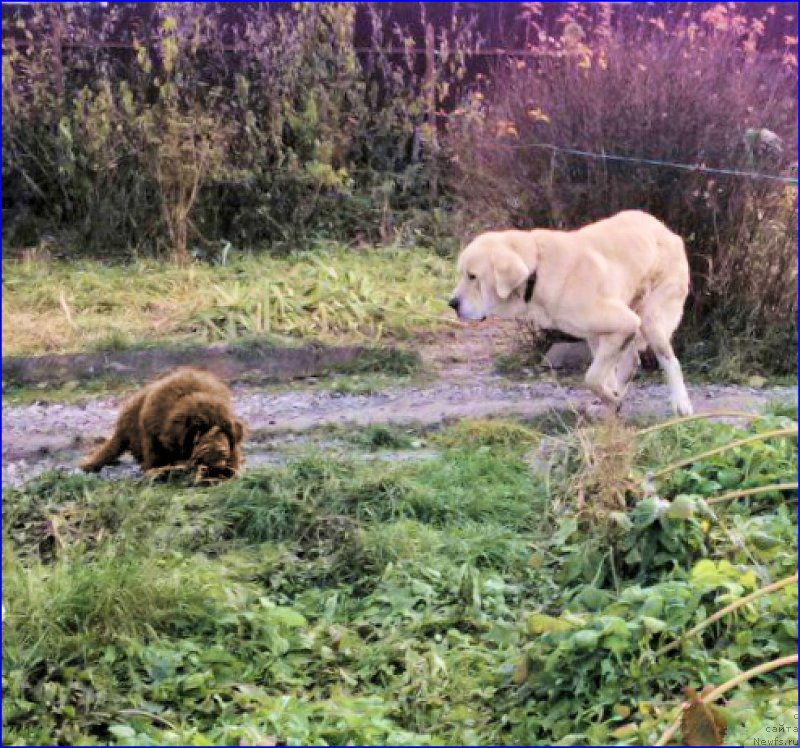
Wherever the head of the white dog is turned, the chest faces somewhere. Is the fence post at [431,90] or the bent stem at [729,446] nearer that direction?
the fence post

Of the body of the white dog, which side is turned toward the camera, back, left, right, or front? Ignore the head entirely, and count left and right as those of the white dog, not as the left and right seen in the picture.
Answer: left

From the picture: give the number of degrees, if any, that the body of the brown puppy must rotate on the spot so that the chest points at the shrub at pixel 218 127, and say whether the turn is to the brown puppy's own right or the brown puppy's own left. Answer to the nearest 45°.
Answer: approximately 135° to the brown puppy's own left

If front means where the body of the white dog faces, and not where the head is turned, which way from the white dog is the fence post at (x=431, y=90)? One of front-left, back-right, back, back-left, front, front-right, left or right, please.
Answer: front-right

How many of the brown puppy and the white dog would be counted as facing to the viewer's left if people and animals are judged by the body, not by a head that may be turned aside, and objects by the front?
1

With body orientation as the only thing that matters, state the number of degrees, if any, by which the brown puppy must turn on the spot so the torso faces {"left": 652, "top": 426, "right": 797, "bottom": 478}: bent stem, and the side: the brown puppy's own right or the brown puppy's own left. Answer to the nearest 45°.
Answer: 0° — it already faces it

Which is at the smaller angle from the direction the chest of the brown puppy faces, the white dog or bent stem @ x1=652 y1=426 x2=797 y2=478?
the bent stem

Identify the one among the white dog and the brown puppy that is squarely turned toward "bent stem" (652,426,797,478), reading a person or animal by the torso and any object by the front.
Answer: the brown puppy

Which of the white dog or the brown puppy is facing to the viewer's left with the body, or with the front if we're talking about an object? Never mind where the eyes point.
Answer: the white dog

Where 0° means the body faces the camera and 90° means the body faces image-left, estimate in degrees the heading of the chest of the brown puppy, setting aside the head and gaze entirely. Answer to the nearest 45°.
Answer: approximately 315°

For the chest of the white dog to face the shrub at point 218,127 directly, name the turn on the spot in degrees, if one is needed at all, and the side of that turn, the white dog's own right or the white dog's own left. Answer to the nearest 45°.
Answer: approximately 45° to the white dog's own right

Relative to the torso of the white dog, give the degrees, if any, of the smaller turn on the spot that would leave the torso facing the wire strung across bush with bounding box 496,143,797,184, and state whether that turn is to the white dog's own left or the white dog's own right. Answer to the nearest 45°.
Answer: approximately 90° to the white dog's own right

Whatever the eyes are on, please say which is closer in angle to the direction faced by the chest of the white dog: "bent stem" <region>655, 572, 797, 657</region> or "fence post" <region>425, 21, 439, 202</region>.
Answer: the fence post

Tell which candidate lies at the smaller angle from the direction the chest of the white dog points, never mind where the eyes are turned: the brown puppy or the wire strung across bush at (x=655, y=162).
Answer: the brown puppy

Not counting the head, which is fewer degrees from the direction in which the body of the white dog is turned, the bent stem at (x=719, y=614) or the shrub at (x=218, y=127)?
the shrub
